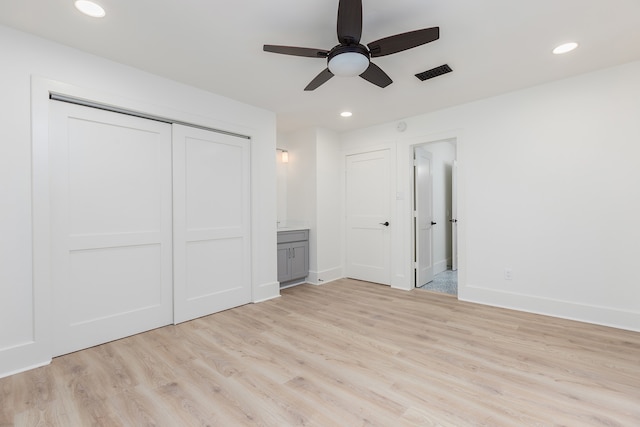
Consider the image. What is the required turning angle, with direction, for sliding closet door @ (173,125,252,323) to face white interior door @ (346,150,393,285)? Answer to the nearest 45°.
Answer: approximately 45° to its left

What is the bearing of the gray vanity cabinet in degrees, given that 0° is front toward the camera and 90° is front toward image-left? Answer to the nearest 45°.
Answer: approximately 315°

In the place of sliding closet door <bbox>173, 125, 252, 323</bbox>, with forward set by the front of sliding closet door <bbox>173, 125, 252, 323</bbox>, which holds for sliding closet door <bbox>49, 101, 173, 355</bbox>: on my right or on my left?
on my right

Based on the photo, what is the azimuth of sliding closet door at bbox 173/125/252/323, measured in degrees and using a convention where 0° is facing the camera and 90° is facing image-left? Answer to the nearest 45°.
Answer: approximately 315°
